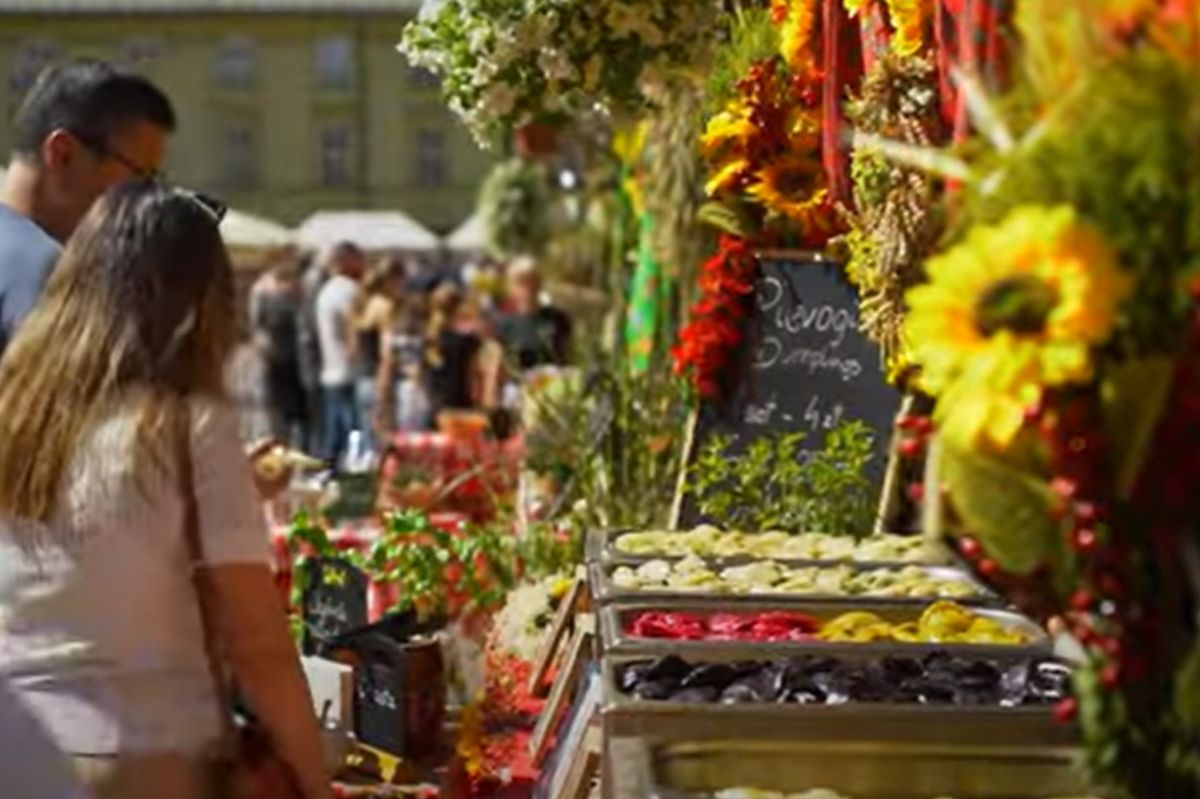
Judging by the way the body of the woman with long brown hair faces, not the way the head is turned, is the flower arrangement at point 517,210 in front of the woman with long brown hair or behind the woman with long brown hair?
in front

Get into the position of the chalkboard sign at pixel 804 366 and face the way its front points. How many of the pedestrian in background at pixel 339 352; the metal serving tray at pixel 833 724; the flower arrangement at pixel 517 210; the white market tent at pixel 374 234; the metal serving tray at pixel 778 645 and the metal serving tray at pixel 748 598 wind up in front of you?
3

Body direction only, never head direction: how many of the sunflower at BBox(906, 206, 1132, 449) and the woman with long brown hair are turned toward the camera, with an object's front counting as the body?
1

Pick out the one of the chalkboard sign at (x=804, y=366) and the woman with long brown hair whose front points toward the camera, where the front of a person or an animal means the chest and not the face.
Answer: the chalkboard sign

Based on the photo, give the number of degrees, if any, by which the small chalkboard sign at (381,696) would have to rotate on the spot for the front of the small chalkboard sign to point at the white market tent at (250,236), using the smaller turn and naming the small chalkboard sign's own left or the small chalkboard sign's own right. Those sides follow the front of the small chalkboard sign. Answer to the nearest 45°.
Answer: approximately 135° to the small chalkboard sign's own right

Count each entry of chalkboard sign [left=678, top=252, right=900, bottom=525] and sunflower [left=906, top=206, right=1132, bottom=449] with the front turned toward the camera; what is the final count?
2

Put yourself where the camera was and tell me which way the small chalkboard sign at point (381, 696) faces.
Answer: facing the viewer and to the left of the viewer

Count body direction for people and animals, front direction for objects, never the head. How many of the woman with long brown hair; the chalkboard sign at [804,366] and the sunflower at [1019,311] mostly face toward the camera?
2

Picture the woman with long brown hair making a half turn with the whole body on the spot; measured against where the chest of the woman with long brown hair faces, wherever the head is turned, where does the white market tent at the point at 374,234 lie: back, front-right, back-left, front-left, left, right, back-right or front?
back-right

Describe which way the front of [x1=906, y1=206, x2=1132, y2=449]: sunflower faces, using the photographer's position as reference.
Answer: facing the viewer

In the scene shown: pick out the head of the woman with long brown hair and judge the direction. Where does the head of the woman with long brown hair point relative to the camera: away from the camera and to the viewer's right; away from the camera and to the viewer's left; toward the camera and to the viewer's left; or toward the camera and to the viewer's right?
away from the camera and to the viewer's right
